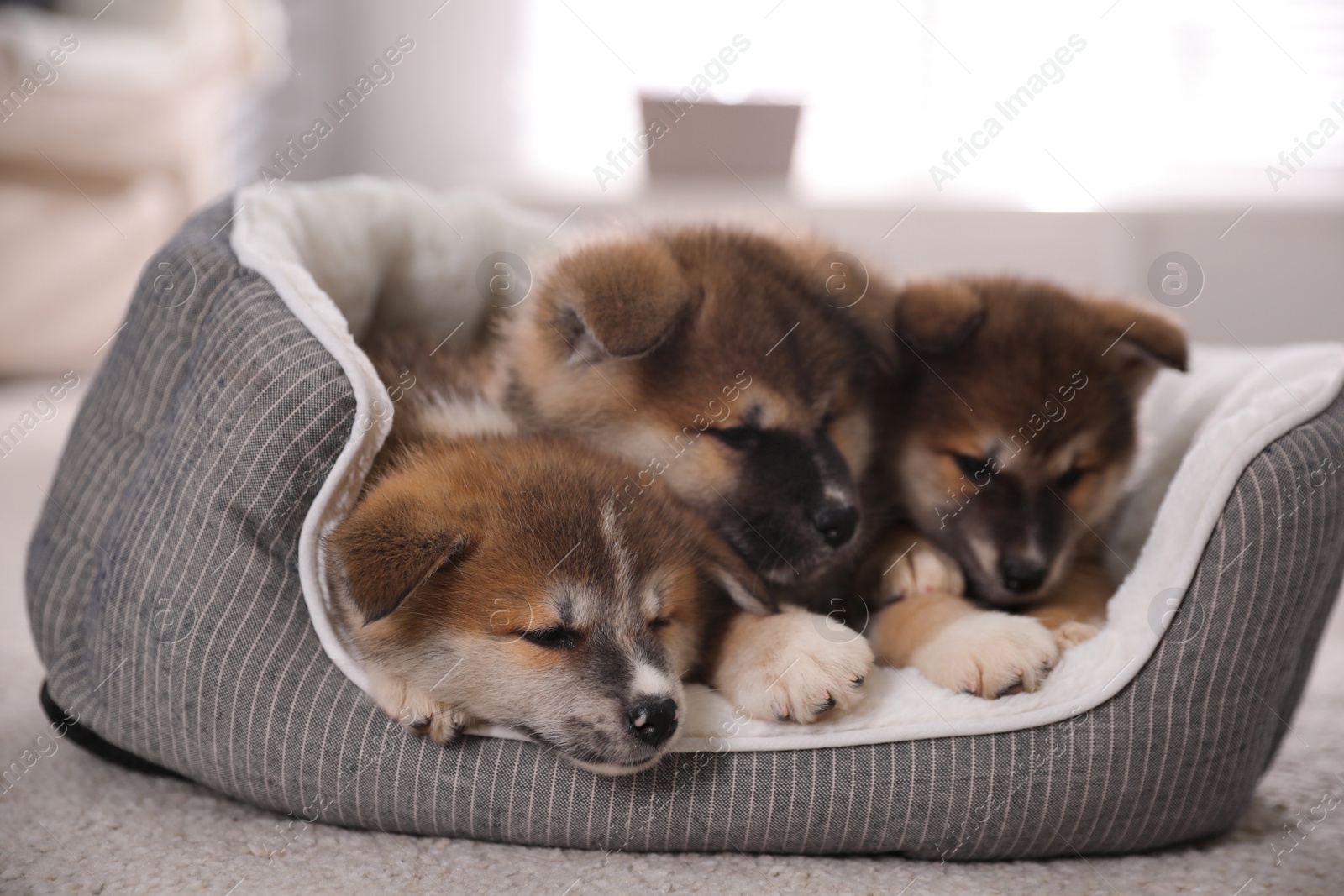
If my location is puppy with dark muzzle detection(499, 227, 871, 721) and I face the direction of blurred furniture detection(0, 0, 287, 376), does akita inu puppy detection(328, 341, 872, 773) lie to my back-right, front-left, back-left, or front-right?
back-left

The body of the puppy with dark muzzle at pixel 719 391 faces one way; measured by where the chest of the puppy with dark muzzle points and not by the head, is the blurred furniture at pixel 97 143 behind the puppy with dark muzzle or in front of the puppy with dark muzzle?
behind

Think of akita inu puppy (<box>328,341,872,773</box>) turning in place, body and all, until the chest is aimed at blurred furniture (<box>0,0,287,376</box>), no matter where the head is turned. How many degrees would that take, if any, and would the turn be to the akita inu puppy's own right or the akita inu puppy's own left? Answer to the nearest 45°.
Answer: approximately 180°

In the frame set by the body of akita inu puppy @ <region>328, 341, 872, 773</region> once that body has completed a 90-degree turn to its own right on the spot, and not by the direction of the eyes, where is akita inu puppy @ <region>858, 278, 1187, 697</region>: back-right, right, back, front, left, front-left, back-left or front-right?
back

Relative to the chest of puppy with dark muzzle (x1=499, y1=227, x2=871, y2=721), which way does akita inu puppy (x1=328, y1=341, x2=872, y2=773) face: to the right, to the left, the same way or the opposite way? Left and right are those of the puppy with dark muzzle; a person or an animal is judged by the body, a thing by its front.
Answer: the same way

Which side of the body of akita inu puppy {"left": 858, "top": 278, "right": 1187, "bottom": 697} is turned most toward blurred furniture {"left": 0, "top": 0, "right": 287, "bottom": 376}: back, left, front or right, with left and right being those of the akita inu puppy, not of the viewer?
back

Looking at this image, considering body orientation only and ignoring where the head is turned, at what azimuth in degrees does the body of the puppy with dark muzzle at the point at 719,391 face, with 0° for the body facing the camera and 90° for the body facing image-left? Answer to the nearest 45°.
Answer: approximately 315°

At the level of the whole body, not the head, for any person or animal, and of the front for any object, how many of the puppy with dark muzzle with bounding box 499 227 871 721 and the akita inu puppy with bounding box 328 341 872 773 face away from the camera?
0

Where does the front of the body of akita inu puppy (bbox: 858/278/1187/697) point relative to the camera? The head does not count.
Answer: toward the camera
